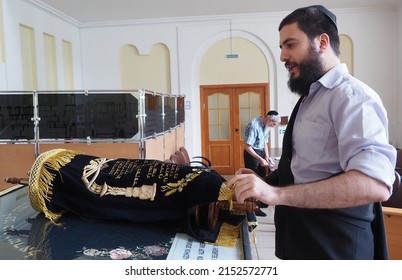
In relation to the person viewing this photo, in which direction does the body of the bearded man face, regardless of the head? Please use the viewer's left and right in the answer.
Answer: facing to the left of the viewer

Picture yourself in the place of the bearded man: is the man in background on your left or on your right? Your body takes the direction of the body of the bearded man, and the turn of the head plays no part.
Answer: on your right

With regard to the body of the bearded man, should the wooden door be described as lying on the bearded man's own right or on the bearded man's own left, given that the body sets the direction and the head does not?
on the bearded man's own right

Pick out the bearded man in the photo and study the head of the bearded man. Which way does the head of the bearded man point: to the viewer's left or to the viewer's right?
to the viewer's left
